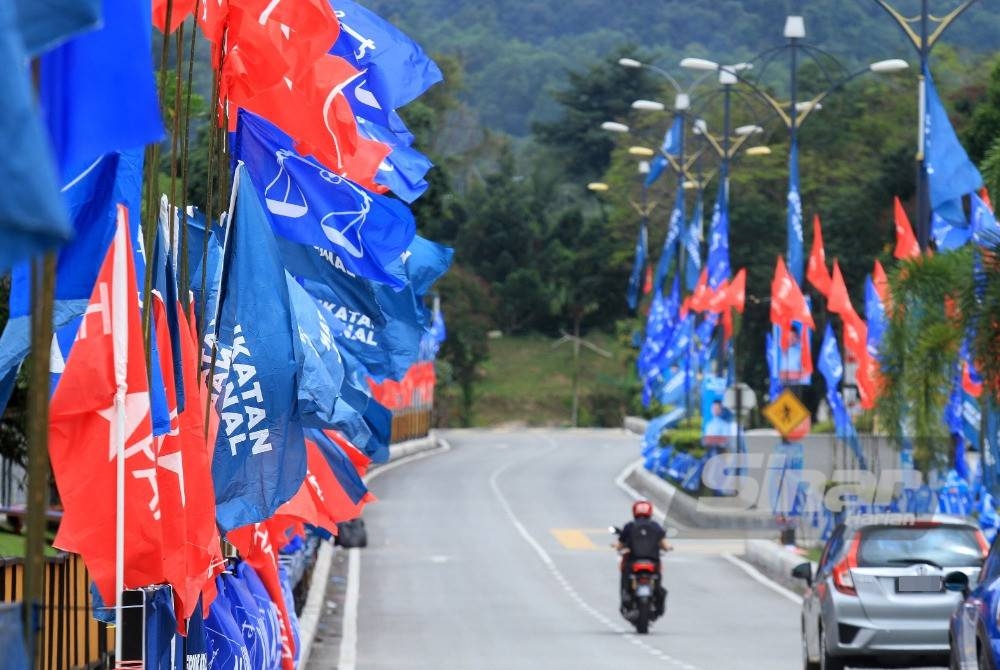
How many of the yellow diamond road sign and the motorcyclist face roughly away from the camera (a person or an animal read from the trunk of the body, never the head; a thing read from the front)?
1

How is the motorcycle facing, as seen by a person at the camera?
facing away from the viewer

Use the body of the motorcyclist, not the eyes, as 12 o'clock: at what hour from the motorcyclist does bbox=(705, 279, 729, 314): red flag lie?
The red flag is roughly at 12 o'clock from the motorcyclist.

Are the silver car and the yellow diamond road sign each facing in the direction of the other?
yes

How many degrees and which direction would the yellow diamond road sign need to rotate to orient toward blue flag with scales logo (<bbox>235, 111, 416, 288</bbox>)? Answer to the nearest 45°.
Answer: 0° — it already faces it

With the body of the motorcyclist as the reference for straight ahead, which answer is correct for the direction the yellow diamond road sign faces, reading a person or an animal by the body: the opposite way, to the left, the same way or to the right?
the opposite way

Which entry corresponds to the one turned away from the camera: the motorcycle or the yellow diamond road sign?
the motorcycle

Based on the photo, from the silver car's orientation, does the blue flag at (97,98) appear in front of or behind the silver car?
behind

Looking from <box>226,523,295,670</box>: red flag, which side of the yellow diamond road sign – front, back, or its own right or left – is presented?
front

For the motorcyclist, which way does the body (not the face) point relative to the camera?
away from the camera

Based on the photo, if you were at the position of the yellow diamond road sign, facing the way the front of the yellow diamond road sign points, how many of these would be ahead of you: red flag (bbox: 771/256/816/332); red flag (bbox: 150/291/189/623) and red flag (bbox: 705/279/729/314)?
1

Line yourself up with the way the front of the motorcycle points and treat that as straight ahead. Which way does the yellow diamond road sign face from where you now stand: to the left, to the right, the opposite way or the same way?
the opposite way

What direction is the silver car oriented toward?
away from the camera

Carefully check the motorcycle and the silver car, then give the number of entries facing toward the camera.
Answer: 0

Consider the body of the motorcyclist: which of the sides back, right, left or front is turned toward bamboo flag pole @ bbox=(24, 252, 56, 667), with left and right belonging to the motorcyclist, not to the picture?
back
